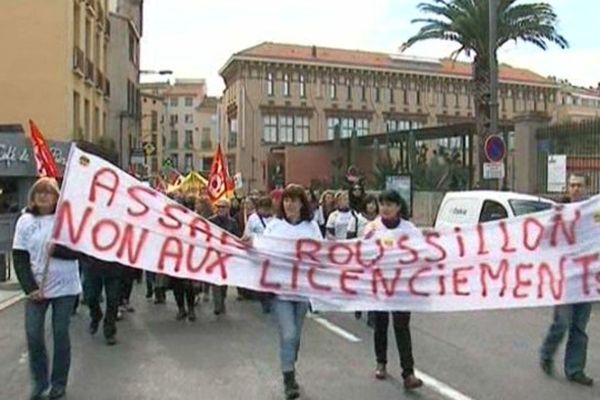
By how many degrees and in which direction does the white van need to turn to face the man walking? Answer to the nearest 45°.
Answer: approximately 45° to its right

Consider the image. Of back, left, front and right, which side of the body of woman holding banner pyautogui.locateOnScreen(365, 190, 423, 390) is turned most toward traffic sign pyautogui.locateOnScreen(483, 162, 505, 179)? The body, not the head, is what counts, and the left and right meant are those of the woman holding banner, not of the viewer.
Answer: back

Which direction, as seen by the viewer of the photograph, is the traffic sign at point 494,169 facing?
facing the viewer

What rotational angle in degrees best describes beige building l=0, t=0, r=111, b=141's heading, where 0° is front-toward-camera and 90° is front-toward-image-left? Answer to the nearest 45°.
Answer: approximately 270°

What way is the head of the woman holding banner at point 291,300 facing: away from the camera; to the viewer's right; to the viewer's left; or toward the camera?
toward the camera

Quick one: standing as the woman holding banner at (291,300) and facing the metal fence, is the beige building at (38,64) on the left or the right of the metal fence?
left

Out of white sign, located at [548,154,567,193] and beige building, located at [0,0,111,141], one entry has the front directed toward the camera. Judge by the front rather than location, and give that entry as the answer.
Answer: the white sign

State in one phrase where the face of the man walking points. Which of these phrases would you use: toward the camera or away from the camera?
toward the camera

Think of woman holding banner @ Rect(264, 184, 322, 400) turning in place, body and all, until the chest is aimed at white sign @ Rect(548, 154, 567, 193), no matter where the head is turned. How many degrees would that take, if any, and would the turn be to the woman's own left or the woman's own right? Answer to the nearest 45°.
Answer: approximately 135° to the woman's own left

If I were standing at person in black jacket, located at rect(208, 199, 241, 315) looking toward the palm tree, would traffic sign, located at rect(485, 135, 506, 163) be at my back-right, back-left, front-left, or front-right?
front-right

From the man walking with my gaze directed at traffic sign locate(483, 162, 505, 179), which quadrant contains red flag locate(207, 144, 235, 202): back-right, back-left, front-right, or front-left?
front-left

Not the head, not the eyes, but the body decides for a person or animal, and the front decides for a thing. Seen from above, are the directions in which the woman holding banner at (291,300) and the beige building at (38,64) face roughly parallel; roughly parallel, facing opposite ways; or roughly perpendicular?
roughly perpendicular

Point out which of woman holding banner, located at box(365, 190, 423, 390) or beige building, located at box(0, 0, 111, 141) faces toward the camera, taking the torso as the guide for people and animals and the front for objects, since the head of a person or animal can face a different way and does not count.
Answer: the woman holding banner

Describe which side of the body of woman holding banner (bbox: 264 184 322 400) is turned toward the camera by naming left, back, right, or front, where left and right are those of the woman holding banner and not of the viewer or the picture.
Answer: front

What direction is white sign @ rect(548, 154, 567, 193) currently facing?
toward the camera

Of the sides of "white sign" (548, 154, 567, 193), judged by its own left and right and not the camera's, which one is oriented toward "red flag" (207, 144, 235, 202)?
right

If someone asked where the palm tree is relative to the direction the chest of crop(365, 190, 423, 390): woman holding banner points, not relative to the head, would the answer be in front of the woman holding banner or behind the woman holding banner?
behind

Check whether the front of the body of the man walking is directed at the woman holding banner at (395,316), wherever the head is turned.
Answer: no
